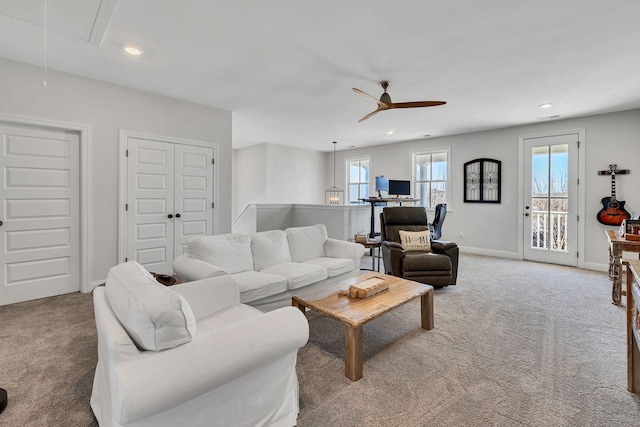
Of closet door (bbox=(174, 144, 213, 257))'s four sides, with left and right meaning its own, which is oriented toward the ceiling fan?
front

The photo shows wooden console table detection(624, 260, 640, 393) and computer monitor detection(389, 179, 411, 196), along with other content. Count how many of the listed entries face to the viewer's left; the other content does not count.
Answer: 1

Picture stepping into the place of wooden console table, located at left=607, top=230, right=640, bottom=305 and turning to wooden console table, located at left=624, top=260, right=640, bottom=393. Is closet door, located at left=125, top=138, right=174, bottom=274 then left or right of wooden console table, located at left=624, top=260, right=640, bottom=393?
right

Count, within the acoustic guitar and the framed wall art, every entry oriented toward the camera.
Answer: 2

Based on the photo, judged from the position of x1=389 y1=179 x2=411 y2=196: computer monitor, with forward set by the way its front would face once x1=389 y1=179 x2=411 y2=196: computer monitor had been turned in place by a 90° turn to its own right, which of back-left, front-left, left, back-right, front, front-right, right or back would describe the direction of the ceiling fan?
front-left

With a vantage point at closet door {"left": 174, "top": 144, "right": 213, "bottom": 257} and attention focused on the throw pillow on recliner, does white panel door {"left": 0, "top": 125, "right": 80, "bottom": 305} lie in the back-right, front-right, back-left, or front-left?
back-right

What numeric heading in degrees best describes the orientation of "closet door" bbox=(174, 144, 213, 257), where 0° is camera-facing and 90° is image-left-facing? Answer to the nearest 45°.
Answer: approximately 315°

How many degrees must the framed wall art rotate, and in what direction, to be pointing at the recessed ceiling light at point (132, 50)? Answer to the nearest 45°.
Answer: approximately 45° to its right

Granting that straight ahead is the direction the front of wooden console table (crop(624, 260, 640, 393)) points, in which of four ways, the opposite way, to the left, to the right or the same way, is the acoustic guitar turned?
to the left
